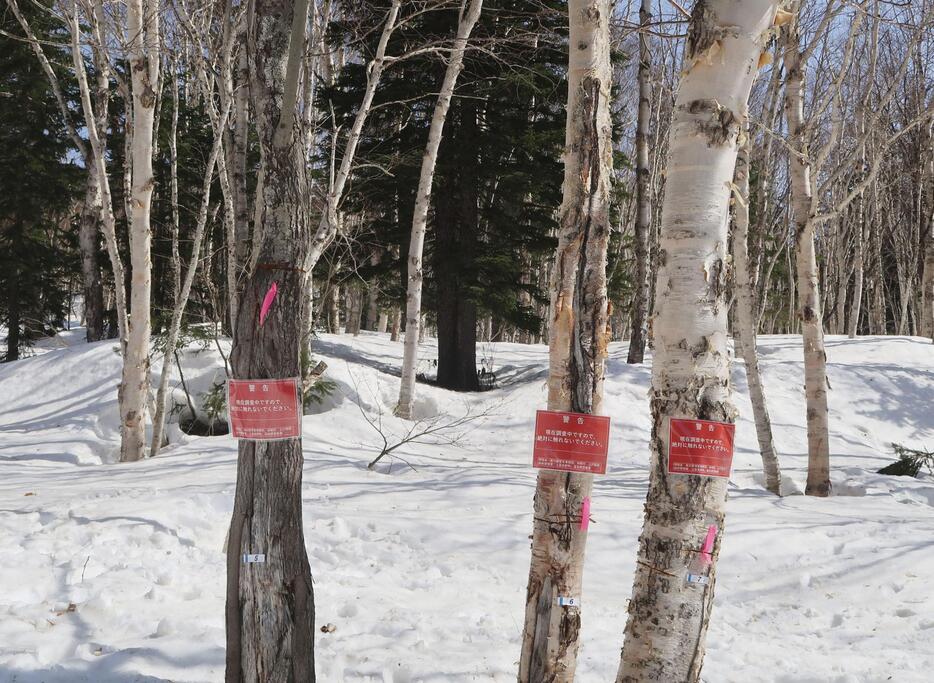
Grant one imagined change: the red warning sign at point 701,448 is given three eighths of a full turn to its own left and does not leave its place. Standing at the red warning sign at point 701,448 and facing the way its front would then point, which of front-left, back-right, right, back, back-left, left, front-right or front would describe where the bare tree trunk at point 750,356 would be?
front-left

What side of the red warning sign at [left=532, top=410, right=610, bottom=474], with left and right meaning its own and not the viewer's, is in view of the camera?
front

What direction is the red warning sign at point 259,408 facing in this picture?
toward the camera

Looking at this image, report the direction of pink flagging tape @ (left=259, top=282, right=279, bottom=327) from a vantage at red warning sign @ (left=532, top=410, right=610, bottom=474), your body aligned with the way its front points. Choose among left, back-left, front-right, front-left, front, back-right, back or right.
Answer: right

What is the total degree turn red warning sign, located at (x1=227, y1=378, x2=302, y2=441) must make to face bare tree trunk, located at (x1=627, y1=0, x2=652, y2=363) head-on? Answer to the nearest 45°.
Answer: approximately 135° to its left

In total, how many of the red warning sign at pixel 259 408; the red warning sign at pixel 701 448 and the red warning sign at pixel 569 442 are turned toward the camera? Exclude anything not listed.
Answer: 3

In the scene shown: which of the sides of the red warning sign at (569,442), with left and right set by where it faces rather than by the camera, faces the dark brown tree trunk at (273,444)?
right

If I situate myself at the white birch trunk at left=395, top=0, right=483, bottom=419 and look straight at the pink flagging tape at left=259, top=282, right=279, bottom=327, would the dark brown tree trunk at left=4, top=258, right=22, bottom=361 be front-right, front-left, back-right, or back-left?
back-right
